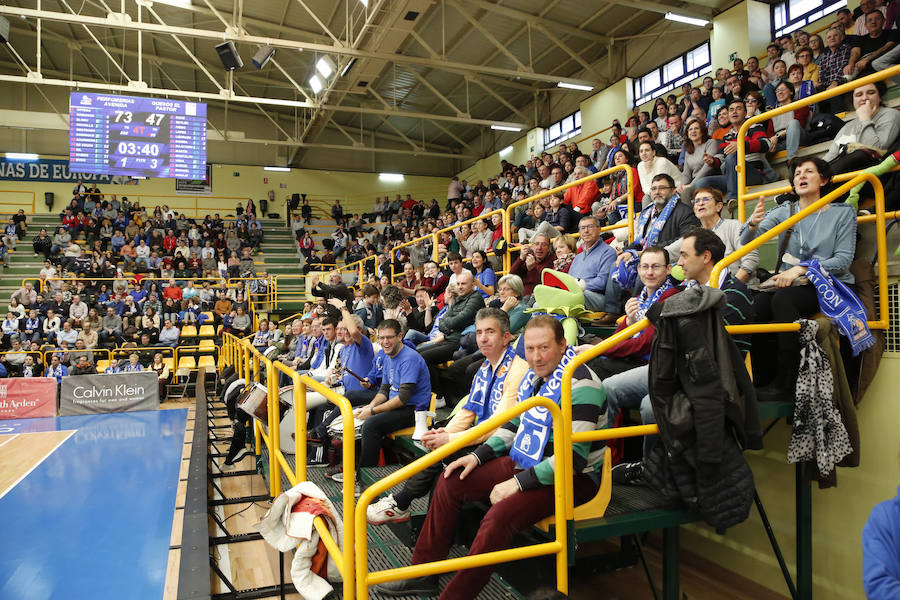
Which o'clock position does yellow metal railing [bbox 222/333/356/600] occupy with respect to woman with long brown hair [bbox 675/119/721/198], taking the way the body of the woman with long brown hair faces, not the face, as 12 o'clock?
The yellow metal railing is roughly at 11 o'clock from the woman with long brown hair.

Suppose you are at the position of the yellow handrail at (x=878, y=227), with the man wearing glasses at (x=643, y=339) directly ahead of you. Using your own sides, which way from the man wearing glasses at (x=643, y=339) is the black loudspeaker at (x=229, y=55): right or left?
right

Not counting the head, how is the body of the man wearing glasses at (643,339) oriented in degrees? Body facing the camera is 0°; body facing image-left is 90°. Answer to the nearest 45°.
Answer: approximately 45°

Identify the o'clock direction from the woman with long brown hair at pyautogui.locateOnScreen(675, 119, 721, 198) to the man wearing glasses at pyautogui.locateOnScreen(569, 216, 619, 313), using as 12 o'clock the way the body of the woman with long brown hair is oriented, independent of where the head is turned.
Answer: The man wearing glasses is roughly at 11 o'clock from the woman with long brown hair.

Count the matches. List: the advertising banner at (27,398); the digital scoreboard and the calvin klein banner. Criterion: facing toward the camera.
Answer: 3

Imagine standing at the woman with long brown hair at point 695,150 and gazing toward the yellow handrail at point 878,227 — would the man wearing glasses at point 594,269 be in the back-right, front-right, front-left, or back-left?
front-right

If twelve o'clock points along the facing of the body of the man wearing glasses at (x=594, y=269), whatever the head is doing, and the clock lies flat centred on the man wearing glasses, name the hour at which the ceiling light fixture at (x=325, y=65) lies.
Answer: The ceiling light fixture is roughly at 3 o'clock from the man wearing glasses.

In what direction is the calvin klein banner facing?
toward the camera

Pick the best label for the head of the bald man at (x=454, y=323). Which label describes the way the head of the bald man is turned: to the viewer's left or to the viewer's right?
to the viewer's left

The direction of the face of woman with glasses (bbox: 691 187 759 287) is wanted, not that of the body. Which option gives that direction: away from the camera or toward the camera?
toward the camera

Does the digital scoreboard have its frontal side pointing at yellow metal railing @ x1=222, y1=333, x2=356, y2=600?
yes

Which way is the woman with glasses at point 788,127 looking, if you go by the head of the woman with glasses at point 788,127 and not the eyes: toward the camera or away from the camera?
toward the camera

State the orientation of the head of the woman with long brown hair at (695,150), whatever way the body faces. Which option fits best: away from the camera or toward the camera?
toward the camera

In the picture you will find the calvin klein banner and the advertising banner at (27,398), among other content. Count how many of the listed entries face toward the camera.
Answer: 2
